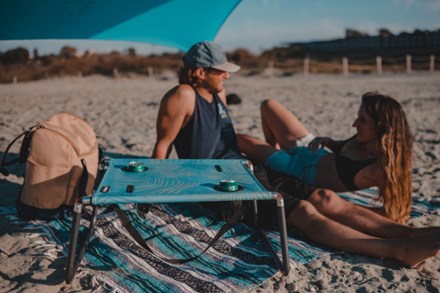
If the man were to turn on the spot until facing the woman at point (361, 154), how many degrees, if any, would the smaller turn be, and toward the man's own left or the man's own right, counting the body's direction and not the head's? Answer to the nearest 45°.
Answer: approximately 45° to the man's own left

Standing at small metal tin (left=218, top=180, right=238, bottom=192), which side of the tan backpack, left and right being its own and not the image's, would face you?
front

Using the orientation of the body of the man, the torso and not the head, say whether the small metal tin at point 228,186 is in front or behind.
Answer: in front

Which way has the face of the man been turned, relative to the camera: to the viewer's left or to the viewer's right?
to the viewer's right

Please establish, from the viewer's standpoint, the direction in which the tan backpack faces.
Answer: facing the viewer and to the right of the viewer

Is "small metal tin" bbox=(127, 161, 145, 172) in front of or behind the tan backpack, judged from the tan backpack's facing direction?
in front

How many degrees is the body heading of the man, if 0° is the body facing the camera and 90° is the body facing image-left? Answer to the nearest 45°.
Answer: approximately 315°

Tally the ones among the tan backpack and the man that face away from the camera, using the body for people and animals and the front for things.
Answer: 0
